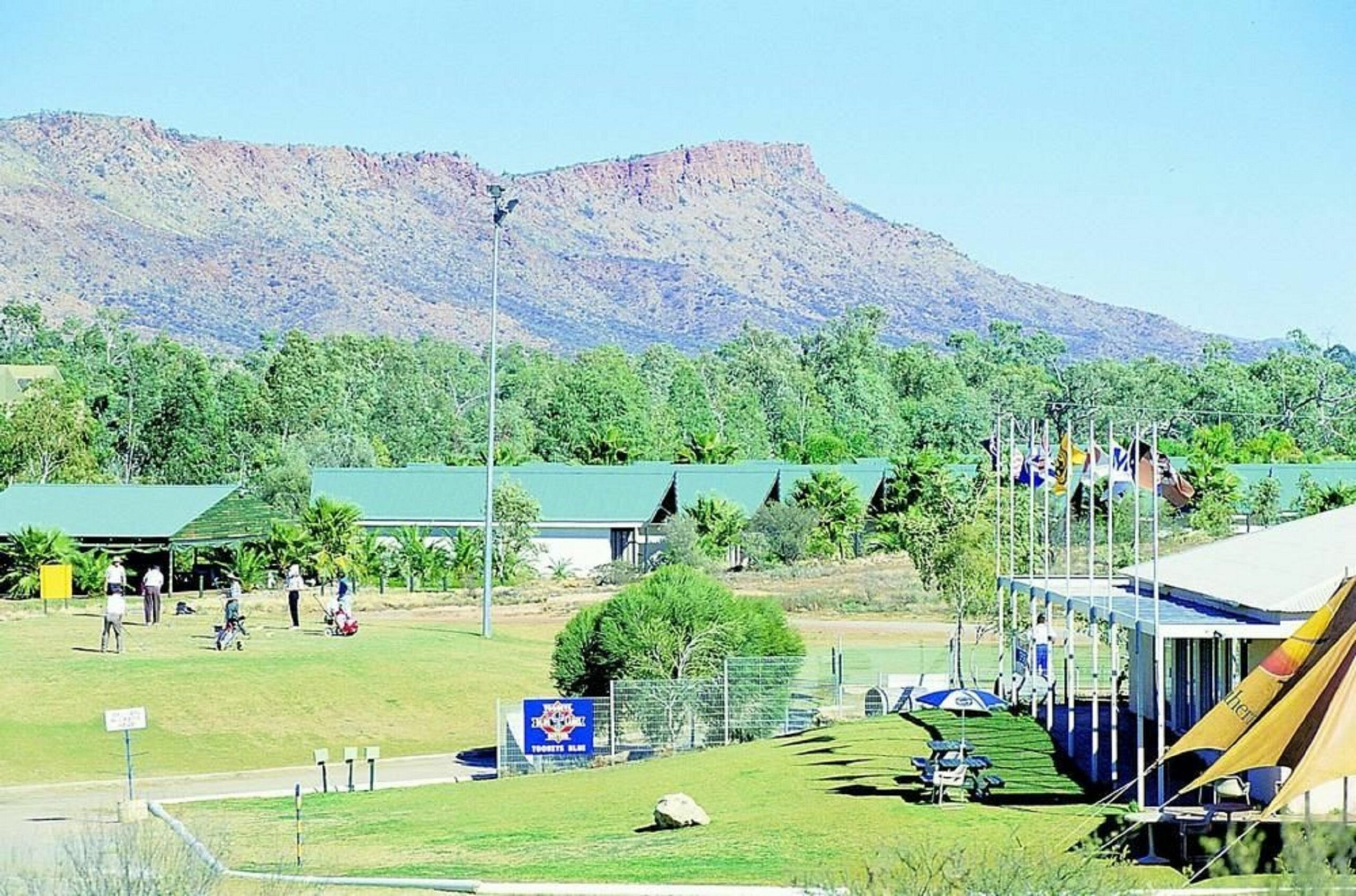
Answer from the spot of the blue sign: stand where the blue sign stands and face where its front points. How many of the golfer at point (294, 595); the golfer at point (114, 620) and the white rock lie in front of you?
1

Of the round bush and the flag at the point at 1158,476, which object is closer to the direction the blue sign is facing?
the flag

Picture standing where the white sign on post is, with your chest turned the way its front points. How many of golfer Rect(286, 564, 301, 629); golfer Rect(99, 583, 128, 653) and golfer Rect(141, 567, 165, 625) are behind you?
3

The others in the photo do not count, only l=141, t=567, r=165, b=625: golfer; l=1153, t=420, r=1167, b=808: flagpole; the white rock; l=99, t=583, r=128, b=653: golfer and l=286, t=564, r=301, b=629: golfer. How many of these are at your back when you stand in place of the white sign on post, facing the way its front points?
3

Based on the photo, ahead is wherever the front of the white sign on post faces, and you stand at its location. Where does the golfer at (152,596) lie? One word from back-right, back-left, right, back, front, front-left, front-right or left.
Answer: back

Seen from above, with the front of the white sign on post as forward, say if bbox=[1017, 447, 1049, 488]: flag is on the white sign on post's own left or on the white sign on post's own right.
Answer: on the white sign on post's own left

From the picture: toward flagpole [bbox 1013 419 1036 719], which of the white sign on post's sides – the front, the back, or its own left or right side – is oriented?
left

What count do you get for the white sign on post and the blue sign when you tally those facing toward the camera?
2

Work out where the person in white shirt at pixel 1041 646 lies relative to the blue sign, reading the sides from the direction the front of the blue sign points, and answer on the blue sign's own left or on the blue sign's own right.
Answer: on the blue sign's own left

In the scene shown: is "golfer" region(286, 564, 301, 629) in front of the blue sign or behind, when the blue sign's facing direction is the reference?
behind

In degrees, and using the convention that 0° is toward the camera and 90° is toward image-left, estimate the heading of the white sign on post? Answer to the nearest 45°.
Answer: approximately 0°

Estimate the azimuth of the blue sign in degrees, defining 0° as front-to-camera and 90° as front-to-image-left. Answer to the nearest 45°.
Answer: approximately 0°
